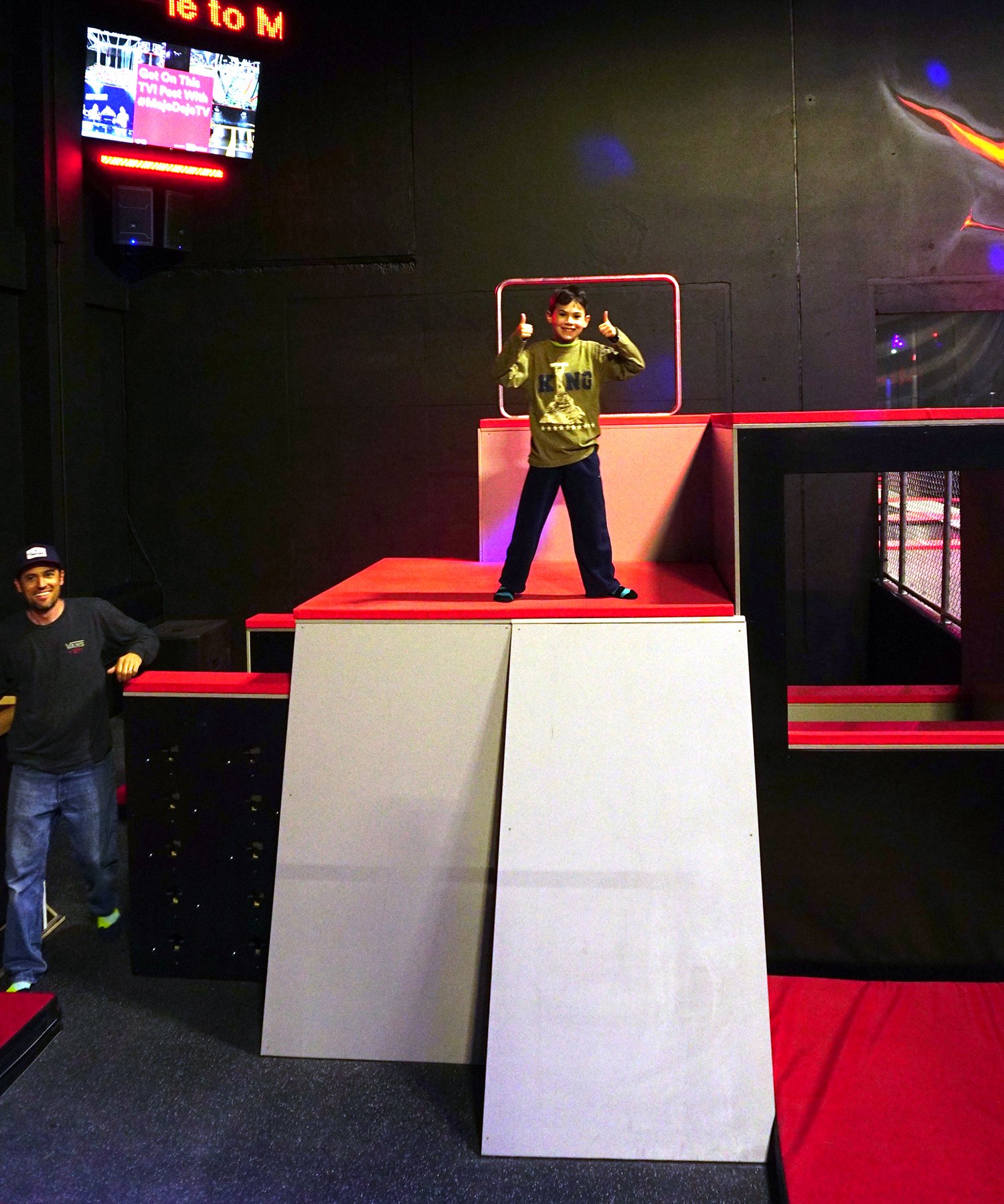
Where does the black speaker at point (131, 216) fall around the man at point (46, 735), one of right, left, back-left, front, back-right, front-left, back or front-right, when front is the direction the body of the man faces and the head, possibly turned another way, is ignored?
back

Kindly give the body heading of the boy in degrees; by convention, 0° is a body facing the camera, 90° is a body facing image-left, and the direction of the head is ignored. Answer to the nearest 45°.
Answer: approximately 0°

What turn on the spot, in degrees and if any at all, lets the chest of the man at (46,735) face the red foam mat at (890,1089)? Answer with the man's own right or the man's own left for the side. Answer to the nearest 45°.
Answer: approximately 45° to the man's own left

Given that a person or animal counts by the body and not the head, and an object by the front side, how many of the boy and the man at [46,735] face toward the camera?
2

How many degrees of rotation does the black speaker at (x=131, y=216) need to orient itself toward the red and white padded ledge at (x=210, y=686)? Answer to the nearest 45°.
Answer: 0° — it already faces it

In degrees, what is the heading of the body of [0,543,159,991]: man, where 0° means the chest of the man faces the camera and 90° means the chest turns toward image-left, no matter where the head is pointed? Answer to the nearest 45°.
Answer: approximately 0°

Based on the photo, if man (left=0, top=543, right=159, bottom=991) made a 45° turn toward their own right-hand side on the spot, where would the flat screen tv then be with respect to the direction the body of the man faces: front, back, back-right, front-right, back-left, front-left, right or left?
back-right

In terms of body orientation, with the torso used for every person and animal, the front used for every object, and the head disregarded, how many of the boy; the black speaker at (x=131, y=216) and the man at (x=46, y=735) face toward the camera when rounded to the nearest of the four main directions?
3

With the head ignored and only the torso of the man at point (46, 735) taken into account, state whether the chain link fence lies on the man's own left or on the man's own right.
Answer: on the man's own left

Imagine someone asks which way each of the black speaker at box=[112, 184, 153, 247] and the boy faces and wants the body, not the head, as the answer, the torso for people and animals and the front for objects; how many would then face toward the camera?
2

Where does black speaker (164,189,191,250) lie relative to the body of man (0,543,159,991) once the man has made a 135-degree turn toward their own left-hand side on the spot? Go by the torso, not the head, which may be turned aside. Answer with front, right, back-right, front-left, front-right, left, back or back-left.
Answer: front-left
